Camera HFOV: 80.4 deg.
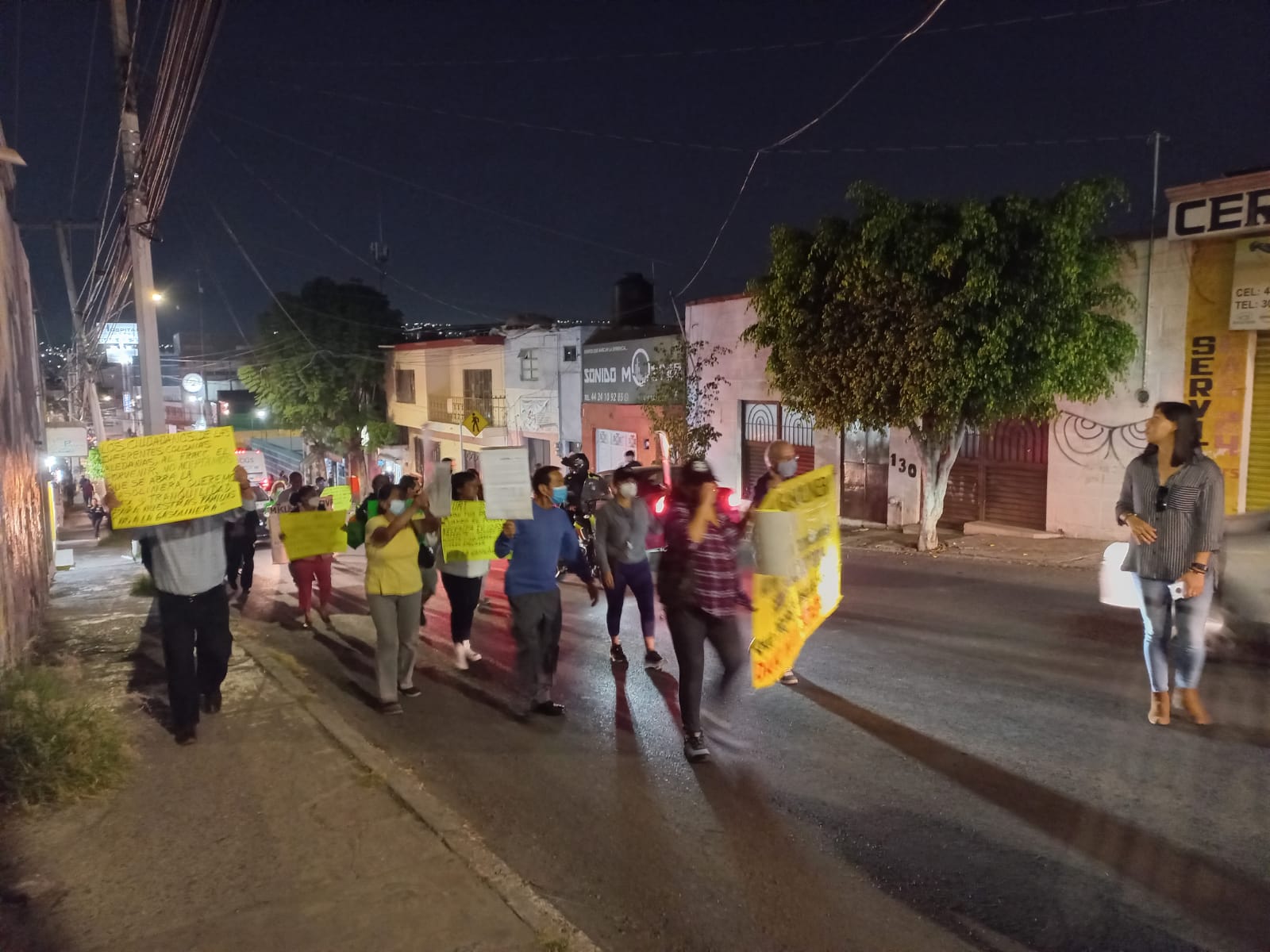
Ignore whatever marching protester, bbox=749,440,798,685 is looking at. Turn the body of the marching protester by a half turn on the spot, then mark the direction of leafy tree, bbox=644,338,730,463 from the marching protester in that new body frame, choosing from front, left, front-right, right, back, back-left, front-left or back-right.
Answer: front-right

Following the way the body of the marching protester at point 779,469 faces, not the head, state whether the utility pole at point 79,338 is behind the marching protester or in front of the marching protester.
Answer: behind

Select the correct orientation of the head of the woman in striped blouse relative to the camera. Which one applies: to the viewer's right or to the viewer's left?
to the viewer's left

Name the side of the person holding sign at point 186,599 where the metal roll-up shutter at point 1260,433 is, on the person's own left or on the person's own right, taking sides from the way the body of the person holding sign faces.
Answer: on the person's own left

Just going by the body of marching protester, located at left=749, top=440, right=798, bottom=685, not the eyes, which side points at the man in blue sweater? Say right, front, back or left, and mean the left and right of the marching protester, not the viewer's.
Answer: right

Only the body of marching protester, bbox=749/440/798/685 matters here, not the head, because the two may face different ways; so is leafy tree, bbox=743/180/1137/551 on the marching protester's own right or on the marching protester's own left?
on the marching protester's own left

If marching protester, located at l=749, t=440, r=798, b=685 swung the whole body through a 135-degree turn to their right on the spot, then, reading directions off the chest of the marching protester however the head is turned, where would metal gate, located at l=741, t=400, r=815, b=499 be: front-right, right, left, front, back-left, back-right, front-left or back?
right

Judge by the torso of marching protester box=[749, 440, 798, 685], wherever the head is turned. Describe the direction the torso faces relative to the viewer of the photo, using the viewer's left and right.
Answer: facing the viewer and to the right of the viewer

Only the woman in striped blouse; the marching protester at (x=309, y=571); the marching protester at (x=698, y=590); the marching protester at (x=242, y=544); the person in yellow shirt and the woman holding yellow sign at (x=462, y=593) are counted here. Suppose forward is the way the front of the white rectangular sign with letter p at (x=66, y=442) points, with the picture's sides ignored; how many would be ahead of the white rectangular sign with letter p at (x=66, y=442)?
6
